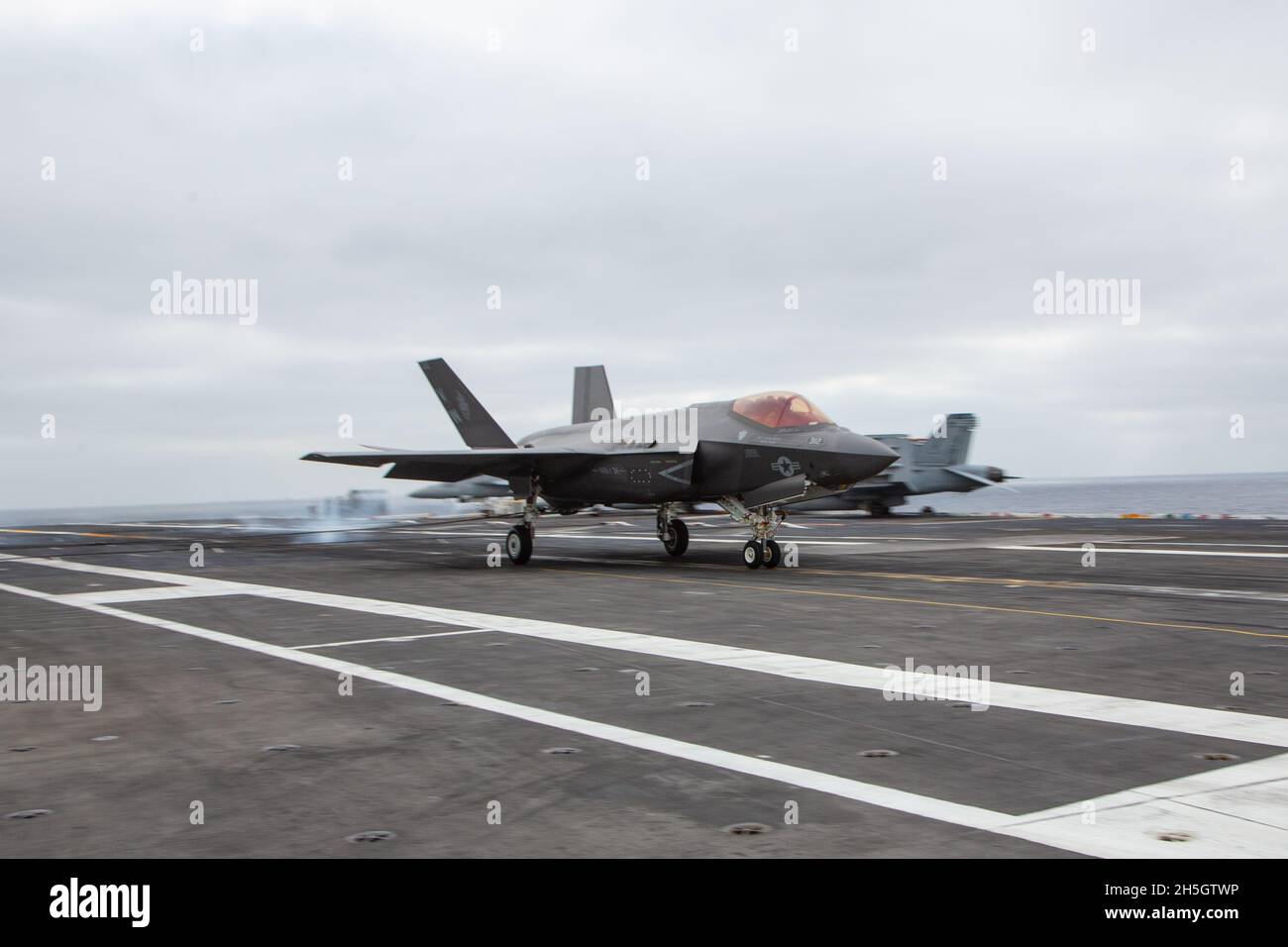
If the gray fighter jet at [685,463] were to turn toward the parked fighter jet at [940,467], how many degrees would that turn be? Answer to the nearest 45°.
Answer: approximately 90° to its left

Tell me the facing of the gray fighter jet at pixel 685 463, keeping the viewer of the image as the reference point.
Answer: facing the viewer and to the right of the viewer
